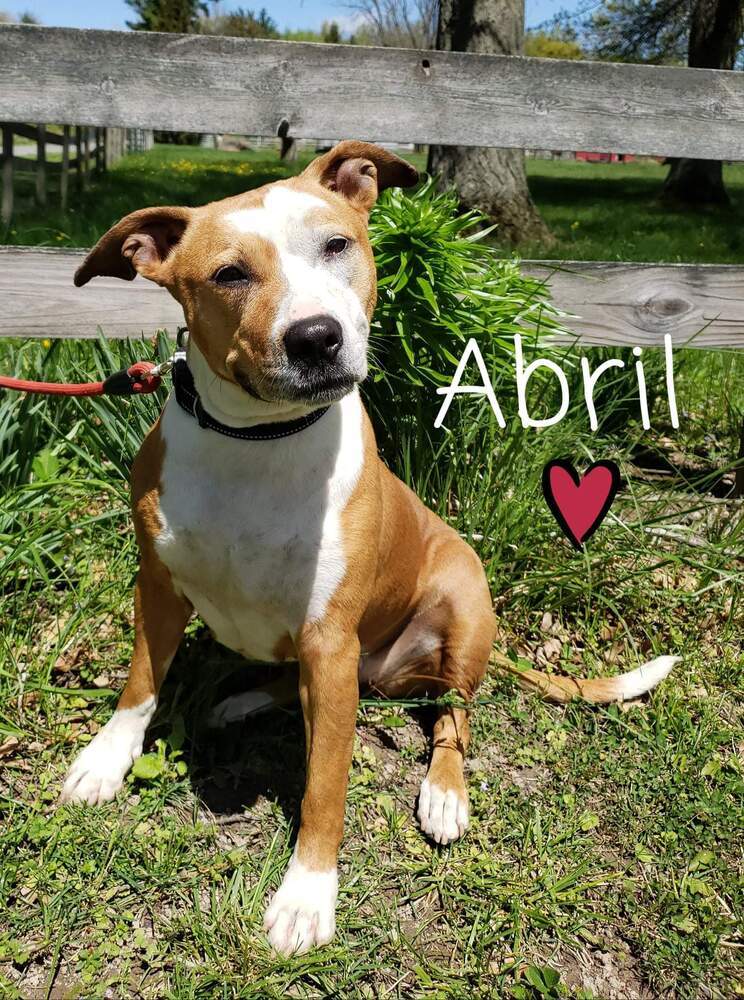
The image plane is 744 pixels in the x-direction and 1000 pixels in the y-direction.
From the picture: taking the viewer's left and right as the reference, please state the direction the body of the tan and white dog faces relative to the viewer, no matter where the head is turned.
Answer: facing the viewer and to the left of the viewer

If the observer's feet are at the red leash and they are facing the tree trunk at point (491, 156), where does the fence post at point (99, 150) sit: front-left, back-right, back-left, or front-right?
front-left

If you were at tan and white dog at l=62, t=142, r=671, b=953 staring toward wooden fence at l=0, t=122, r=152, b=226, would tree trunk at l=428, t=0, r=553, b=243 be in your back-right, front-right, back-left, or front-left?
front-right

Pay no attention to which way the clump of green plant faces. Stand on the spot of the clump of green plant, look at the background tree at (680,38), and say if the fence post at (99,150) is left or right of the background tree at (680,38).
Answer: left

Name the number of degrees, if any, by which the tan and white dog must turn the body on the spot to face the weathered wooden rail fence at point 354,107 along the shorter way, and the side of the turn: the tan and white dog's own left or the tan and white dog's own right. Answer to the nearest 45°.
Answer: approximately 135° to the tan and white dog's own right

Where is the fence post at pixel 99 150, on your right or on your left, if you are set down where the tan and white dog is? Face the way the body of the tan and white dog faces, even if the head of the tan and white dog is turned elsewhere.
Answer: on your right

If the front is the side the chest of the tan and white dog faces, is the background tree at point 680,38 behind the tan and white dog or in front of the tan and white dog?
behind
